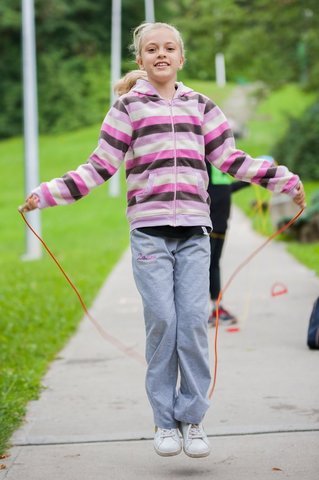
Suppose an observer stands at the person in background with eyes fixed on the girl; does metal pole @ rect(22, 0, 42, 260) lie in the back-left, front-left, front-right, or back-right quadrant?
back-right

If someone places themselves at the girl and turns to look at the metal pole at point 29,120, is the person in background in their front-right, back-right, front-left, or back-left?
front-right

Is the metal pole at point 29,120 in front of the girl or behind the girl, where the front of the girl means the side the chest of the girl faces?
behind

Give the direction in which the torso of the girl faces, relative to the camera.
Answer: toward the camera

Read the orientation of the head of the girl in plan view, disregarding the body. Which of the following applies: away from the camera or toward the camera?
toward the camera

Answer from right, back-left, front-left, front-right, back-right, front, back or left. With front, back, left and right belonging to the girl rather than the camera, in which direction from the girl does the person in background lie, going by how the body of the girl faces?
back

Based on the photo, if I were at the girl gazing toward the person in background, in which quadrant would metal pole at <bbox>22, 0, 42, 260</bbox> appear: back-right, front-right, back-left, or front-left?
front-left
